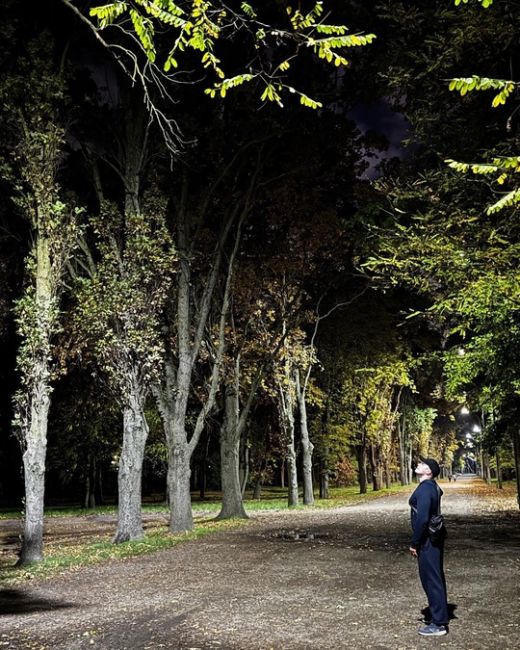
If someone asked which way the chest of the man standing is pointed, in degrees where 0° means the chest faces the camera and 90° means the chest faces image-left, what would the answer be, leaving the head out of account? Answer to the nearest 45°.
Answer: approximately 90°
